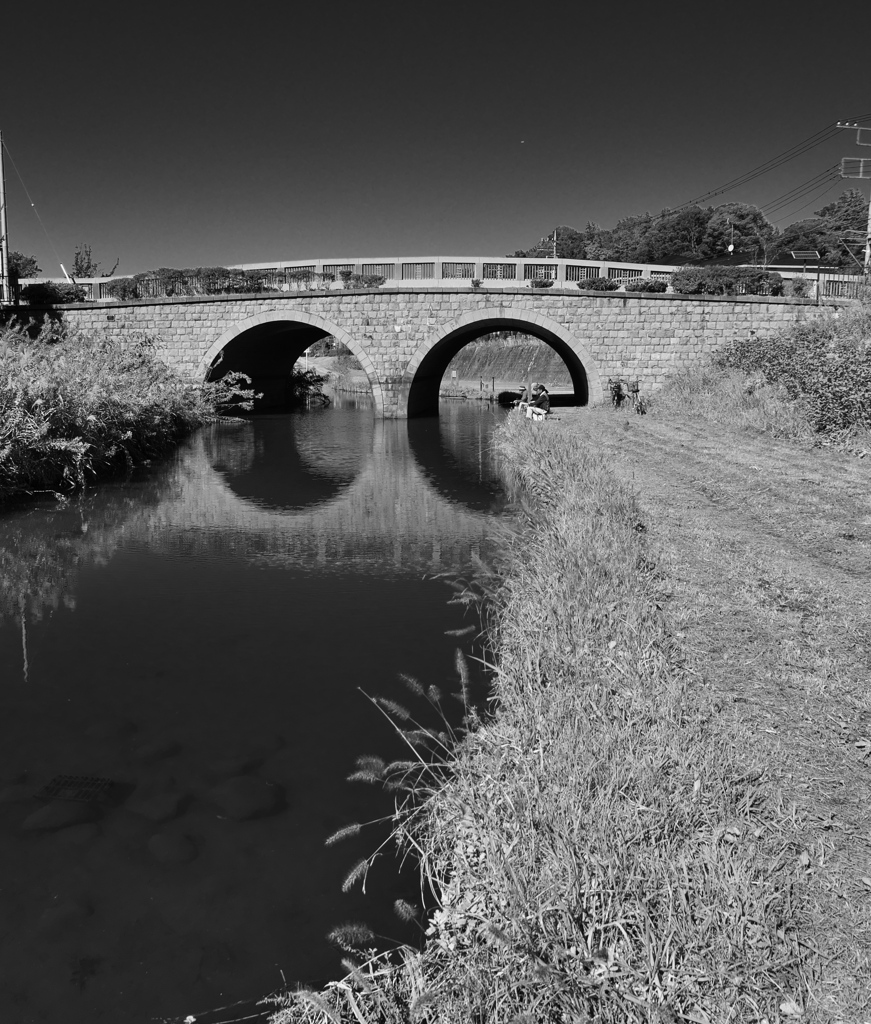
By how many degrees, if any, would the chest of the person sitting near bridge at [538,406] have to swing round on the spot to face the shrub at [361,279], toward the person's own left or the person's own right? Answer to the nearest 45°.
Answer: approximately 45° to the person's own right

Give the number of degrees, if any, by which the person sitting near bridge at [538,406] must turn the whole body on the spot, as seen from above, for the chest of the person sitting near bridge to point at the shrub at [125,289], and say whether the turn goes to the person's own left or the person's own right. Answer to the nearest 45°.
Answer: approximately 45° to the person's own right

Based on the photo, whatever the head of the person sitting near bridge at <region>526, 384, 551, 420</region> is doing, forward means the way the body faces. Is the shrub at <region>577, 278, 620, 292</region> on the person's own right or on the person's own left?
on the person's own right

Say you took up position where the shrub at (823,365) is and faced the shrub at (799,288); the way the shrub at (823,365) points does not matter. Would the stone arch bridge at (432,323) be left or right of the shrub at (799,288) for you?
left

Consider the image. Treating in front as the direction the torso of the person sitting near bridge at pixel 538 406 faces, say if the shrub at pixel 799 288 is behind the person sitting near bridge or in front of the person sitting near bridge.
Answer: behind

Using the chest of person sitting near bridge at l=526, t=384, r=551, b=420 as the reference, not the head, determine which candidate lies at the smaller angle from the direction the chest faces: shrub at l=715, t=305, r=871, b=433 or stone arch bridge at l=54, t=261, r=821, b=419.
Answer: the stone arch bridge

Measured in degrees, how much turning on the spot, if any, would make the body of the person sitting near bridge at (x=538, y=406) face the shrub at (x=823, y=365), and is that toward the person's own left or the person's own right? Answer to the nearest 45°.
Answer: approximately 135° to the person's own left

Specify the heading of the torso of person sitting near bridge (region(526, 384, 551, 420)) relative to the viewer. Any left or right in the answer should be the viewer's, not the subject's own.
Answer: facing to the left of the viewer
